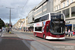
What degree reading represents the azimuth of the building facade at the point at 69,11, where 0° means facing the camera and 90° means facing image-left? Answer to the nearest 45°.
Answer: approximately 45°
